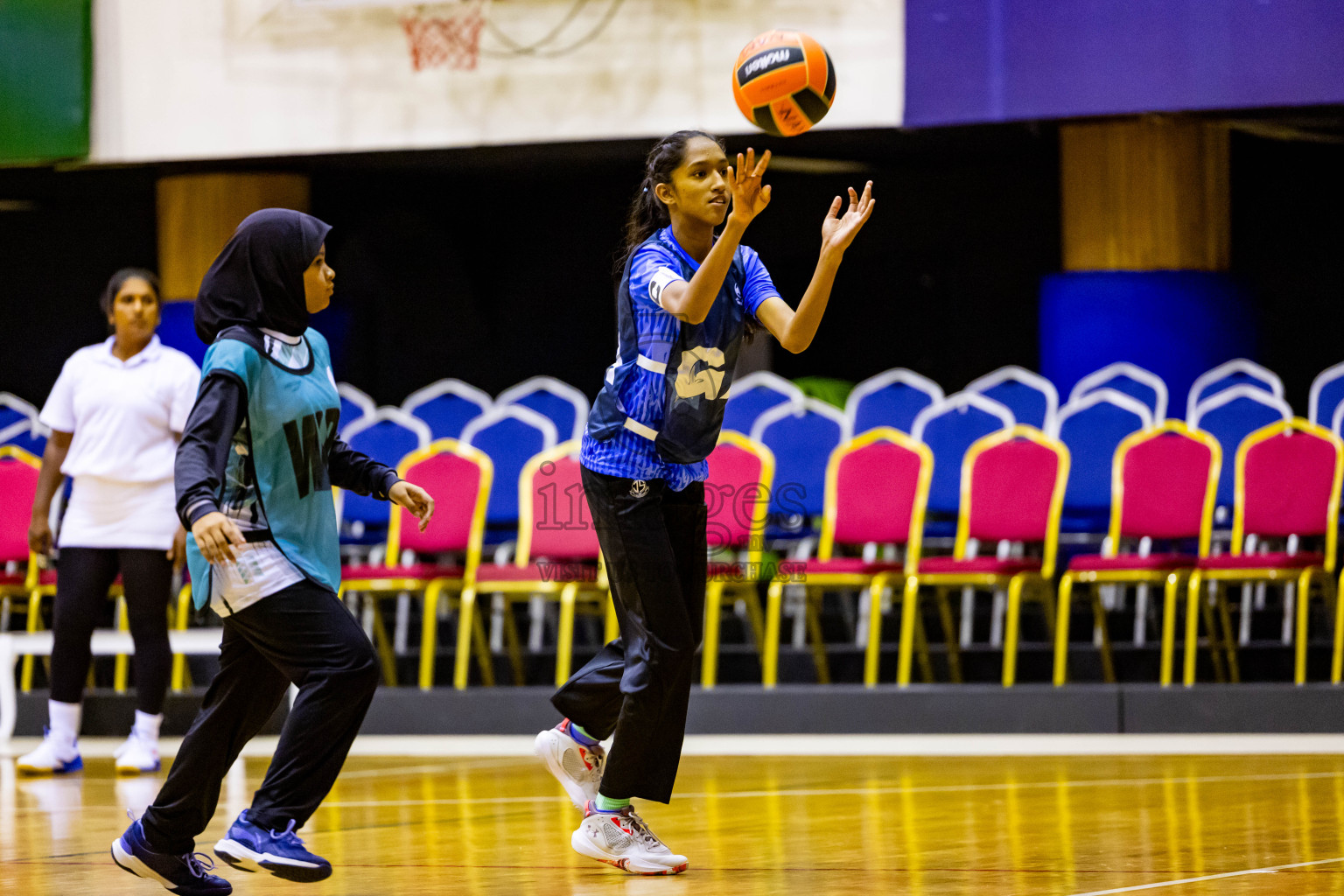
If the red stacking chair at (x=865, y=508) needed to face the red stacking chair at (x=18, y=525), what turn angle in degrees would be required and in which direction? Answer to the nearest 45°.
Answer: approximately 45° to its right

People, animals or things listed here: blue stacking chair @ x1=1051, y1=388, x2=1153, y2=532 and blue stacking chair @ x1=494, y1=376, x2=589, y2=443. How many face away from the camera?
0

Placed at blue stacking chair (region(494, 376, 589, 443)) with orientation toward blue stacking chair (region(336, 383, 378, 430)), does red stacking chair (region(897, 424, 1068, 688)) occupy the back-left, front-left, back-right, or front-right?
back-left

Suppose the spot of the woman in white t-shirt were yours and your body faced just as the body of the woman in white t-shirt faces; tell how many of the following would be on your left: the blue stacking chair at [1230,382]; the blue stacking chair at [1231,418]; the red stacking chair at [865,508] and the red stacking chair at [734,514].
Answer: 4

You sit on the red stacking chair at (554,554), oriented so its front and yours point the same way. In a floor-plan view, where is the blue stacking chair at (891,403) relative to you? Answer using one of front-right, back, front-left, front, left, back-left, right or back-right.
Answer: back

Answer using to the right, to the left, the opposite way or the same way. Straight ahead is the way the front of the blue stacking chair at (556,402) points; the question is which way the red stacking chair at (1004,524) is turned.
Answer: the same way

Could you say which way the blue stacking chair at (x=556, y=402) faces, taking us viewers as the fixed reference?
facing the viewer and to the left of the viewer

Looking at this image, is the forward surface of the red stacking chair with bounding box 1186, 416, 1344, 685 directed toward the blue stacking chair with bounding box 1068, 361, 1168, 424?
no

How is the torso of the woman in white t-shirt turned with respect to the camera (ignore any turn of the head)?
toward the camera

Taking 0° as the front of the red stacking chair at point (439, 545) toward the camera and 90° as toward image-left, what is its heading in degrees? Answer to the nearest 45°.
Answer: approximately 45°

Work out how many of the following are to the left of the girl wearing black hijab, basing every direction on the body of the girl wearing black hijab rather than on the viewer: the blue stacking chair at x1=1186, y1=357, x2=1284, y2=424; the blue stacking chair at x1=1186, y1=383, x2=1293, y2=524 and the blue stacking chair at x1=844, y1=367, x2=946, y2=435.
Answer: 3

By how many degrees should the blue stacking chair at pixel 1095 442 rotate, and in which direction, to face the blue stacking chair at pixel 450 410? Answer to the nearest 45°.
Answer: approximately 45° to its right

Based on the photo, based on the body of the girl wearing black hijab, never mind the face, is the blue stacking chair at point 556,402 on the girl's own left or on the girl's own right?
on the girl's own left

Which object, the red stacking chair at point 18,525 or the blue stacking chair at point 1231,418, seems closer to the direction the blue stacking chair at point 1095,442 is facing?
the red stacking chair

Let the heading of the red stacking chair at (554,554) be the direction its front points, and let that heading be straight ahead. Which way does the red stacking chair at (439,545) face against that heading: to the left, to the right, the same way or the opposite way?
the same way

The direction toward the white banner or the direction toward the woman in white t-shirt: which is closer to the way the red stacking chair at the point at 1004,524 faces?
the woman in white t-shirt

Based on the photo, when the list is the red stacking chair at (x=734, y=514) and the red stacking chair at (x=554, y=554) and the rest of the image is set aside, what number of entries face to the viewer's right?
0

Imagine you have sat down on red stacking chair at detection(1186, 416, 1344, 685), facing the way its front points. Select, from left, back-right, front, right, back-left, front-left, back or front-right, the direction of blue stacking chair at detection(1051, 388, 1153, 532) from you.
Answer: right

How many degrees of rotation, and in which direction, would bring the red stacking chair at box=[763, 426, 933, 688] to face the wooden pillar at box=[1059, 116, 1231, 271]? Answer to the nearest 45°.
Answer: approximately 180°
